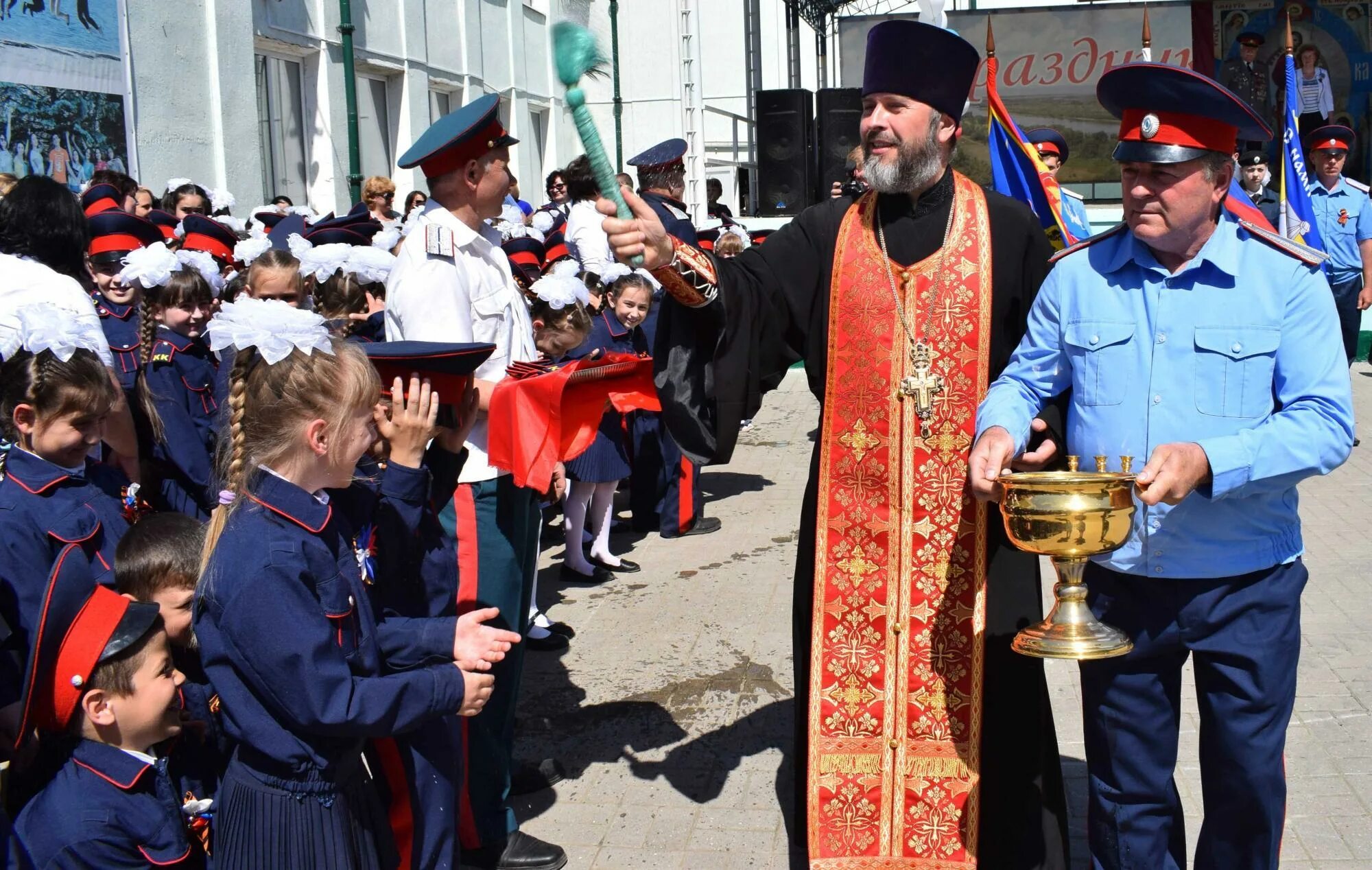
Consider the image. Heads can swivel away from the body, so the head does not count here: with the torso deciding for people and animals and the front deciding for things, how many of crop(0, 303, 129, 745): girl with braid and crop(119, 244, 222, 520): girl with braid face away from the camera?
0

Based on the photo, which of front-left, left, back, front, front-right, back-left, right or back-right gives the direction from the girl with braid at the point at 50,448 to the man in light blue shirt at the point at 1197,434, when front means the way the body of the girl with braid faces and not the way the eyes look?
front

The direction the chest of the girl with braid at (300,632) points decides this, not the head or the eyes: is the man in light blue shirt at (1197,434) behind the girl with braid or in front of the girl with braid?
in front

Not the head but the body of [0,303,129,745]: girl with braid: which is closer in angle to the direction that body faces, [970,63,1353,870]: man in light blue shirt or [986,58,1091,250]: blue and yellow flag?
the man in light blue shirt

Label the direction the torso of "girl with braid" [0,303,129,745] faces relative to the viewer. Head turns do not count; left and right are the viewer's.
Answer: facing the viewer and to the right of the viewer

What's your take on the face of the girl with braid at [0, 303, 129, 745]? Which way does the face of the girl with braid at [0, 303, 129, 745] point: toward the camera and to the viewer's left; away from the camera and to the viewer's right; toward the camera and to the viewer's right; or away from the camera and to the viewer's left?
toward the camera and to the viewer's right

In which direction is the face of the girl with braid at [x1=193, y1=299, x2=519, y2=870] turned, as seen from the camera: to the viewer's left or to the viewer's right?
to the viewer's right

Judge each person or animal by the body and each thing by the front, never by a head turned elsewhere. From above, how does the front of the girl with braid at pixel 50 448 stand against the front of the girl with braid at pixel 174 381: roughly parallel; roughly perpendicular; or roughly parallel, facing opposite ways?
roughly parallel

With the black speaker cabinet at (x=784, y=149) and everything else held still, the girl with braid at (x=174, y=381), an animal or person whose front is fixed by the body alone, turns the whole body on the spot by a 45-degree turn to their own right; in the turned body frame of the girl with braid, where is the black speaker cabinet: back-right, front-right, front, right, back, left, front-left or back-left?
back-left

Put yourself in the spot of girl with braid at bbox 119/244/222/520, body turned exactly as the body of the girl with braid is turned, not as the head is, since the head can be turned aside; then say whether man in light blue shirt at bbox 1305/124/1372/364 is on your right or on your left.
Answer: on your left

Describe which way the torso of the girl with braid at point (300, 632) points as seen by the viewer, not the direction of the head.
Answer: to the viewer's right

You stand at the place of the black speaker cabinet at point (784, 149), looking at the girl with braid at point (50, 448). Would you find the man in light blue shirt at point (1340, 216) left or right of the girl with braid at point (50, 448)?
left

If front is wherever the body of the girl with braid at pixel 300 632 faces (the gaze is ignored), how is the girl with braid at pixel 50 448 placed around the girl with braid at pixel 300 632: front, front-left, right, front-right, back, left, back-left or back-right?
back-left

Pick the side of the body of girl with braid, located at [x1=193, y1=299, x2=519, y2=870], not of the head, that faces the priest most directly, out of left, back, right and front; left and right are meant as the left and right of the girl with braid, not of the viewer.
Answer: front

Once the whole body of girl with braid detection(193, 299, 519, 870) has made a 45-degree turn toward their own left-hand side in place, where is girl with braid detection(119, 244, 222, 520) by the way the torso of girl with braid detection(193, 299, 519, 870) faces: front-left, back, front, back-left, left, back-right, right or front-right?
front-left

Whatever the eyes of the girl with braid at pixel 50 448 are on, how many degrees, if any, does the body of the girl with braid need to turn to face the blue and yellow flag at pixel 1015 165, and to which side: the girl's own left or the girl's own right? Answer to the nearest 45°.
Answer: approximately 45° to the girl's own left
